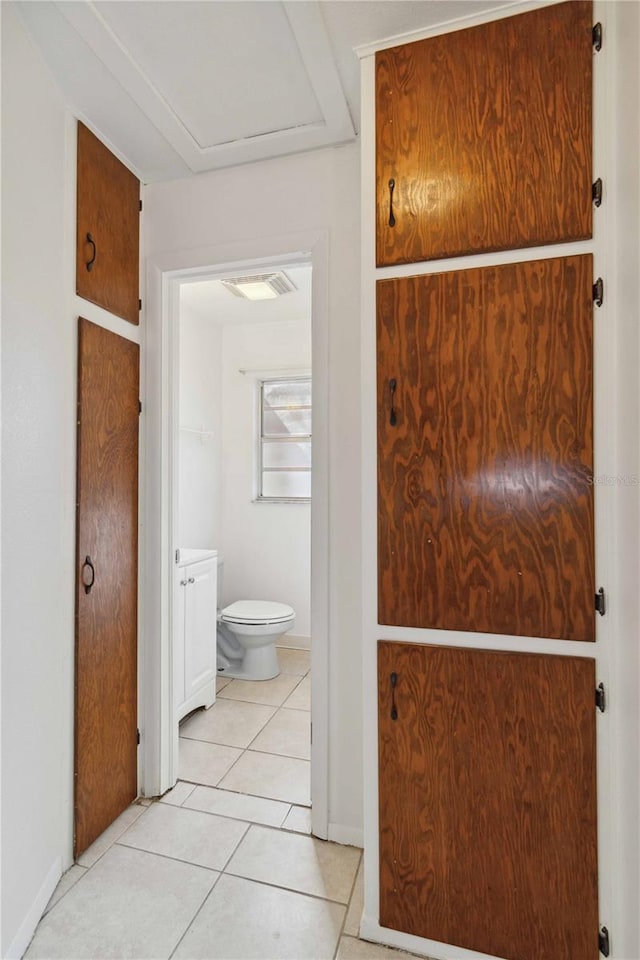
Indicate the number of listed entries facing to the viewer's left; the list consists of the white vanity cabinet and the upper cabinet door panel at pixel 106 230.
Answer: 0

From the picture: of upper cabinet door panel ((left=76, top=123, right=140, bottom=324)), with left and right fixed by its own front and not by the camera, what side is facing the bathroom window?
left

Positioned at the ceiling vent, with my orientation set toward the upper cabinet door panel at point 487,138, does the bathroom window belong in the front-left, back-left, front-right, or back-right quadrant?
back-left

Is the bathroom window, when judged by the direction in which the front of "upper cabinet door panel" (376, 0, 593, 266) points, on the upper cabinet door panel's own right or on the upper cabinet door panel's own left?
on the upper cabinet door panel's own right

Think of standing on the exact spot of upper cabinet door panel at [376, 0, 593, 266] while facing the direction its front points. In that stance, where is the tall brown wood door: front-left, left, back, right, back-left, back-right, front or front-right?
front-right

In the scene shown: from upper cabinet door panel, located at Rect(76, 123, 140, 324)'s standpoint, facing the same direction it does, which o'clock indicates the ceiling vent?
The ceiling vent is roughly at 9 o'clock from the upper cabinet door panel.

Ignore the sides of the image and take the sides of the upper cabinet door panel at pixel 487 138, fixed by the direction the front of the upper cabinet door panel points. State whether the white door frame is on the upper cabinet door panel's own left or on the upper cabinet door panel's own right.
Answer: on the upper cabinet door panel's own right

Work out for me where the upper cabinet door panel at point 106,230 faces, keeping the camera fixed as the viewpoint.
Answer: facing the viewer and to the right of the viewer

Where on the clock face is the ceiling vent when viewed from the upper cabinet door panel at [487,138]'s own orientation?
The ceiling vent is roughly at 3 o'clock from the upper cabinet door panel.
